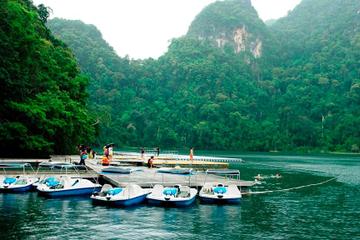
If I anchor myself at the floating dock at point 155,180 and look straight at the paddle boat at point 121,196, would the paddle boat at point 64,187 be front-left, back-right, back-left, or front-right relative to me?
front-right

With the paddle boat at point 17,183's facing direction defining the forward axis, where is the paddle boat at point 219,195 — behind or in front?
in front

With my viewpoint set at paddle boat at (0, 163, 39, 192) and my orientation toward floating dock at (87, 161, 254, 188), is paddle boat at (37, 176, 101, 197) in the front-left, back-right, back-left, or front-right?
front-right

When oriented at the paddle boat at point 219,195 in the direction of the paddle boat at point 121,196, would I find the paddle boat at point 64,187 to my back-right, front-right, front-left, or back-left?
front-right
